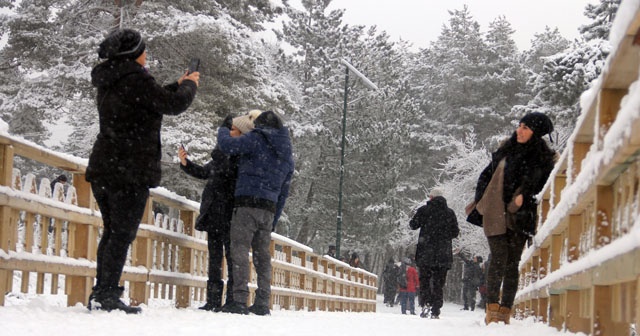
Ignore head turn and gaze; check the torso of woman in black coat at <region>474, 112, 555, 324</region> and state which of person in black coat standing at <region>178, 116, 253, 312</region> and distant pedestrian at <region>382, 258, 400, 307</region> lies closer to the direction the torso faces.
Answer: the person in black coat standing

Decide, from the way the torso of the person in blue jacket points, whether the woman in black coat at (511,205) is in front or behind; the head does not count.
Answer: behind

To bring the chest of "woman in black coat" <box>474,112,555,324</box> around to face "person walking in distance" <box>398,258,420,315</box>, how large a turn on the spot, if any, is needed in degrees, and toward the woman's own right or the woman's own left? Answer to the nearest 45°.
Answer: approximately 135° to the woman's own right

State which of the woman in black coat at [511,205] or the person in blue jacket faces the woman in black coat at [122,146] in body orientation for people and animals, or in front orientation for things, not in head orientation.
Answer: the woman in black coat at [511,205]

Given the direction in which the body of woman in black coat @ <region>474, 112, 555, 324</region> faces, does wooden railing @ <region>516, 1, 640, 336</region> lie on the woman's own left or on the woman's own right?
on the woman's own left

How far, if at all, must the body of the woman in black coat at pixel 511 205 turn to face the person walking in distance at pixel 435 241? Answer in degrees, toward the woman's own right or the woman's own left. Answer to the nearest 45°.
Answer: approximately 135° to the woman's own right

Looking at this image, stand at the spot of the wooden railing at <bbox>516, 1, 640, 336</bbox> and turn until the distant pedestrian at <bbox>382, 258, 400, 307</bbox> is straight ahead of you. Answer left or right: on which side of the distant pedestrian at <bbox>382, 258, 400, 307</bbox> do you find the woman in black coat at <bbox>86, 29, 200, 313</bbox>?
left

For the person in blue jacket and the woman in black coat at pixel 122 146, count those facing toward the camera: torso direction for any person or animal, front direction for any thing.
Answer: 0

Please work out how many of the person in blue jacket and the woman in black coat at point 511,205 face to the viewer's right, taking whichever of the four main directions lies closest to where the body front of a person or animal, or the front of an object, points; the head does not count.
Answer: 0

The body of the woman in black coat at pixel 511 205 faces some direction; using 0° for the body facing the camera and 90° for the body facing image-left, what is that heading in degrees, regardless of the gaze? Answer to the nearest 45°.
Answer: approximately 45°

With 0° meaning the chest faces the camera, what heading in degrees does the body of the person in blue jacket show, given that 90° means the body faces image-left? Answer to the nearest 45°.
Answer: approximately 135°

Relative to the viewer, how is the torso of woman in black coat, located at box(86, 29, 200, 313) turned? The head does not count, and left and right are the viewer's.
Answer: facing away from the viewer and to the right of the viewer
